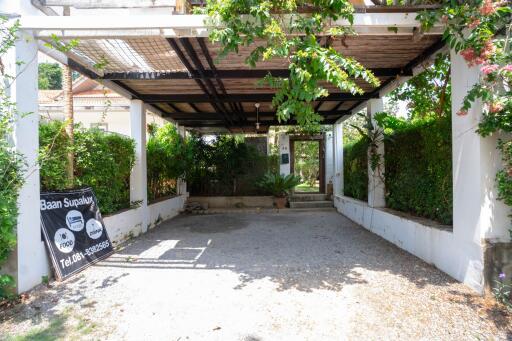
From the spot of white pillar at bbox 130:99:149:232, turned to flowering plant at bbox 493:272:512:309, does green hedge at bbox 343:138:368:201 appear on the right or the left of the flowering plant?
left

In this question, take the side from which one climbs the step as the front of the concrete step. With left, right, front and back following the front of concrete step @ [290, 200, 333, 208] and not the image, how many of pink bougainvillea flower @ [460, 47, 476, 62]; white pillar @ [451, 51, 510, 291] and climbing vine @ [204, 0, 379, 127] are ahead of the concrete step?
3

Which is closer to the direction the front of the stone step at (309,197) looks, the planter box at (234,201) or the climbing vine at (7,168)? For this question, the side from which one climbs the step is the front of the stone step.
the climbing vine

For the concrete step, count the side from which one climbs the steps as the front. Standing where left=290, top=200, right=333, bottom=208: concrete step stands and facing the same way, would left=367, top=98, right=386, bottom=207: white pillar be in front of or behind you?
in front

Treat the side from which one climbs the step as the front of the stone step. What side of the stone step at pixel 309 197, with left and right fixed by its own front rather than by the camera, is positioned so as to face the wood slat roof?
front

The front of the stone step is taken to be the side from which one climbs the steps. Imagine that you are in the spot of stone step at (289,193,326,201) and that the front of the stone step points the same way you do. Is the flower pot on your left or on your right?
on your right

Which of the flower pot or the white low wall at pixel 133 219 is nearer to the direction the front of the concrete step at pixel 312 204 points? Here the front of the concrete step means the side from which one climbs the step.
the white low wall

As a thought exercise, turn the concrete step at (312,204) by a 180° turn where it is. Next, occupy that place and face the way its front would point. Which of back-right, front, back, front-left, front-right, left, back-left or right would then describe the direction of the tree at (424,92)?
back-right

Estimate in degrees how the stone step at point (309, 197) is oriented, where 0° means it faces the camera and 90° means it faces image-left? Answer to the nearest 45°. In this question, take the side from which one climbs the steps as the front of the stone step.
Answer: approximately 0°

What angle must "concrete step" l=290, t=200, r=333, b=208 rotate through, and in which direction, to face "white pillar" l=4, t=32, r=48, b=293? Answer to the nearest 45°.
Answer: approximately 45° to its right

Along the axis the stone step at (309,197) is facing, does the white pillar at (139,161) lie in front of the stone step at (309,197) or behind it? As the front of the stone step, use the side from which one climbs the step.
in front

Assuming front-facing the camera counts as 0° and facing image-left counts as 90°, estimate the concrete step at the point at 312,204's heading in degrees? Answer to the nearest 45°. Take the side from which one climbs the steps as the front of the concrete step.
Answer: approximately 0°

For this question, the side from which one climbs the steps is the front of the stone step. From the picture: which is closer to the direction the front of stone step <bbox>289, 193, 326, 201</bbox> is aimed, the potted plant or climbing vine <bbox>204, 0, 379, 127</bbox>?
the climbing vine
